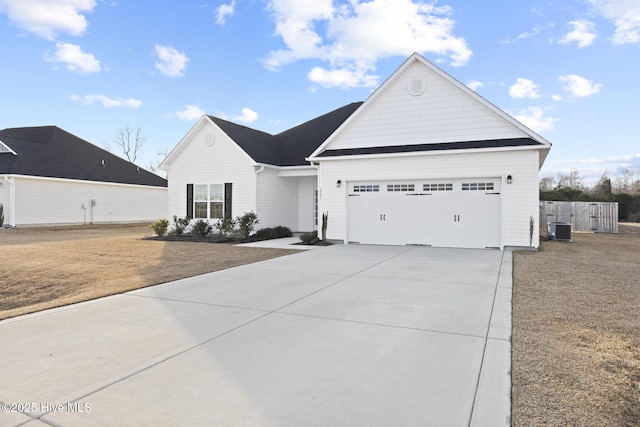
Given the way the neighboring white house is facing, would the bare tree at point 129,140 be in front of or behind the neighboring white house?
behind

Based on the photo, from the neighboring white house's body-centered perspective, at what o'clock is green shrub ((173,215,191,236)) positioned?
The green shrub is roughly at 10 o'clock from the neighboring white house.

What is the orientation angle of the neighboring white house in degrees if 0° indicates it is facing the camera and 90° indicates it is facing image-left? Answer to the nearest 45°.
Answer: approximately 45°

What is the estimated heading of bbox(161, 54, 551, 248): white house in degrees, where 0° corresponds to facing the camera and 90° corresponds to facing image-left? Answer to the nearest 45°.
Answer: approximately 0°

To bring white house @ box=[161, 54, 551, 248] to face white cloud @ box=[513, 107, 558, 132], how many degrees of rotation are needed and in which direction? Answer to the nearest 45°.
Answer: approximately 135° to its left

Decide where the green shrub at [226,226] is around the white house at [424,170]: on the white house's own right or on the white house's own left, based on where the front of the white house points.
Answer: on the white house's own right

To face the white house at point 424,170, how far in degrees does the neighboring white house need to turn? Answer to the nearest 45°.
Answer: approximately 90° to its left
